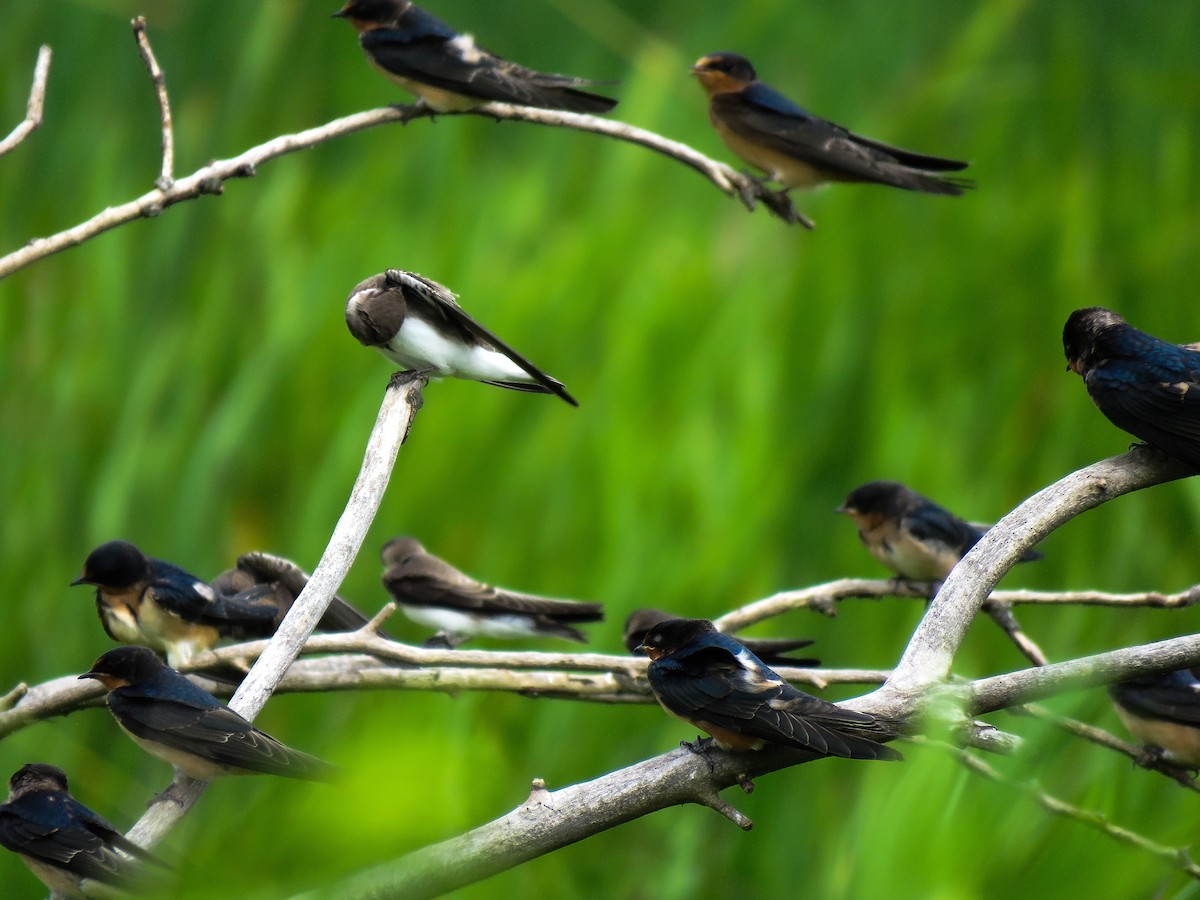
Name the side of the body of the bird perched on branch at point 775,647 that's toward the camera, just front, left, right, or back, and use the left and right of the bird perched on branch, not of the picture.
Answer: left

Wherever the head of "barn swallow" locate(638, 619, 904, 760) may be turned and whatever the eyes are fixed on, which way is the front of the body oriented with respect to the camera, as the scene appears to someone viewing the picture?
to the viewer's left

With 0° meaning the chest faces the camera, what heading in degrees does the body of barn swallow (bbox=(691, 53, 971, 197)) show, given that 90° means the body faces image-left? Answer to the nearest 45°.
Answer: approximately 90°

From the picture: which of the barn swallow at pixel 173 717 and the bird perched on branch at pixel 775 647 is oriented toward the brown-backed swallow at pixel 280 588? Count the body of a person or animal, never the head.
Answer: the bird perched on branch

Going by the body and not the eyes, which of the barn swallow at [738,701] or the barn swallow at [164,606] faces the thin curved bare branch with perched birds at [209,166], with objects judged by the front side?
the barn swallow at [738,701]

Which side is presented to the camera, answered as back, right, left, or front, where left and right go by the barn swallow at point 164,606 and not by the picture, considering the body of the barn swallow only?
left

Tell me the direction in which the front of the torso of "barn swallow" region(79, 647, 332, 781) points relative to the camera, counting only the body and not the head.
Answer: to the viewer's left

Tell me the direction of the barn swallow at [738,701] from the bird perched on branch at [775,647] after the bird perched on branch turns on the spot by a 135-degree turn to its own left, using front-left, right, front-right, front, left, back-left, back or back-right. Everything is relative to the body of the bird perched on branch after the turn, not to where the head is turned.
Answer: front-right

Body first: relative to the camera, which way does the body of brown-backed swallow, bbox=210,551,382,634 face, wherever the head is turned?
to the viewer's left

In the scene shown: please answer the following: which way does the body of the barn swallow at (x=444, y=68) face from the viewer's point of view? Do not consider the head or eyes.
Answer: to the viewer's left
